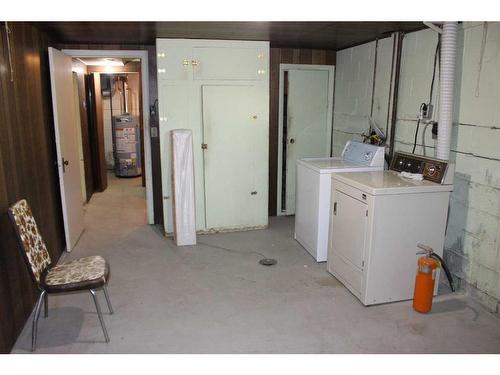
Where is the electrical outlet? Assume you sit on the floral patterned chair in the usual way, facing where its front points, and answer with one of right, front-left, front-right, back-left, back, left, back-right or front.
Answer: front

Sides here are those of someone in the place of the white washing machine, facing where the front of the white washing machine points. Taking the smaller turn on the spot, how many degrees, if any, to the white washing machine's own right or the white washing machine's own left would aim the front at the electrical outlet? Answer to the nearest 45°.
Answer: approximately 135° to the white washing machine's own left

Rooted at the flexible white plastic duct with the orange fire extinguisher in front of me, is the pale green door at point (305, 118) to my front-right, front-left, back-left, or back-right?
back-right

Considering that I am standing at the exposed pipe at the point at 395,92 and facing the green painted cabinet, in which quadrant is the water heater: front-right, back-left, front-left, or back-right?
front-right

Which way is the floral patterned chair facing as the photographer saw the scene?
facing to the right of the viewer

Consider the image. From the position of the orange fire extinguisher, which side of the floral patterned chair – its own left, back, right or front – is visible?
front

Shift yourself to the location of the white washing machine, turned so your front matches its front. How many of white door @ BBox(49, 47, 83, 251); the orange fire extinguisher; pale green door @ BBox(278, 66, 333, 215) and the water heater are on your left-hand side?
1

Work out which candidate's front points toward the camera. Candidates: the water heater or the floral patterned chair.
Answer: the water heater

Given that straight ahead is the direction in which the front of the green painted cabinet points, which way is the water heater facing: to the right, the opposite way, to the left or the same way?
the same way

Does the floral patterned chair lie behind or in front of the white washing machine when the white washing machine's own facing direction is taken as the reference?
in front

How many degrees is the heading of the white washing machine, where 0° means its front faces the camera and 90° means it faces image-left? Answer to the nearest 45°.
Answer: approximately 45°

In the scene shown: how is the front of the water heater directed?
toward the camera

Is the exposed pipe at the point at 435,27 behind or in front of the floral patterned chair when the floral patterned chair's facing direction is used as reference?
in front

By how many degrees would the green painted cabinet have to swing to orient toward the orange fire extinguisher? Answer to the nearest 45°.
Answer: approximately 45° to its left

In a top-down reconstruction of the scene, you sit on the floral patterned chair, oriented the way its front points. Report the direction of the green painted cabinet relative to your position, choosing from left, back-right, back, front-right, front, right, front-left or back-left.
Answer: front-left

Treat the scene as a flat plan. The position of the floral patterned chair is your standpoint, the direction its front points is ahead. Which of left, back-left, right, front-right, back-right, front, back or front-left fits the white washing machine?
front

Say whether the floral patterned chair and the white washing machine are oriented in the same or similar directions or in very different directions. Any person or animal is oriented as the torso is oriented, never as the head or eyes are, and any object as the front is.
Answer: very different directions
